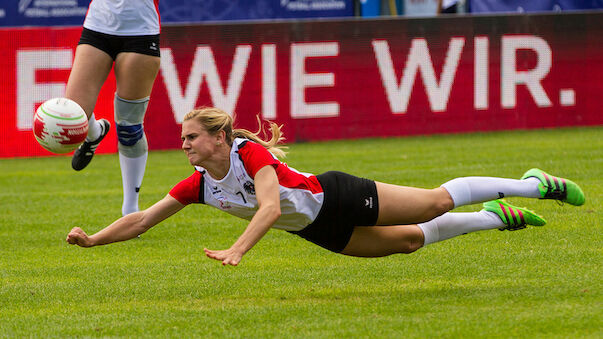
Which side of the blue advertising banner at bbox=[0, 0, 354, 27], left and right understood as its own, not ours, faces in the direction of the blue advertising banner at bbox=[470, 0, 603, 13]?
left

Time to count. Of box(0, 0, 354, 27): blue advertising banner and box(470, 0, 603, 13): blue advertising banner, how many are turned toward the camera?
2

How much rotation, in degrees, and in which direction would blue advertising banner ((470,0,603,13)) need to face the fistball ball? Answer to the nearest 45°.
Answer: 0° — it already faces it

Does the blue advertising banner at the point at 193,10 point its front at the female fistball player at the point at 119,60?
yes

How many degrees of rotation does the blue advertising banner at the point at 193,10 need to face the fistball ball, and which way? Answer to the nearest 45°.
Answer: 0° — it already faces it

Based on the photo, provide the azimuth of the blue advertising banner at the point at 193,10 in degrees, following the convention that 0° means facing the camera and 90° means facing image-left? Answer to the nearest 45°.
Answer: approximately 0°

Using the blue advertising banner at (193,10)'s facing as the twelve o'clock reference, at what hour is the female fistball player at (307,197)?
The female fistball player is roughly at 12 o'clock from the blue advertising banner.
